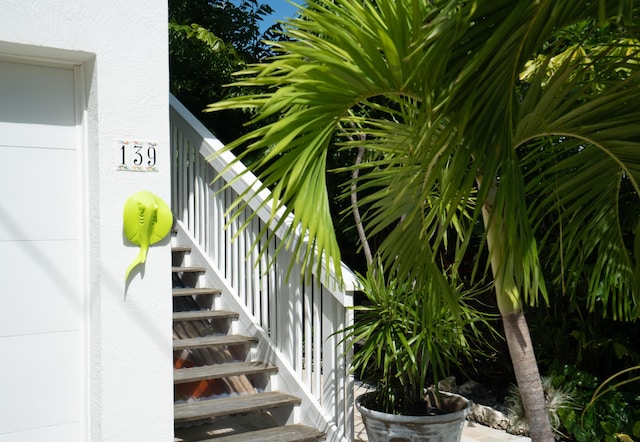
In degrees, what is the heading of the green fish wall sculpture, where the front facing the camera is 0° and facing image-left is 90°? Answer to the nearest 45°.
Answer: approximately 0°

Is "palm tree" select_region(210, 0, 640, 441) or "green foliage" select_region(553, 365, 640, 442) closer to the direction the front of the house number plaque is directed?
the palm tree

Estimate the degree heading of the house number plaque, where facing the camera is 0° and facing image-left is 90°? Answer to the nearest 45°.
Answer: approximately 0°

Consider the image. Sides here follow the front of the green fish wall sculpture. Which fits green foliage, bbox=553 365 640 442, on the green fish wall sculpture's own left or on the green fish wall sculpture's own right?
on the green fish wall sculpture's own left

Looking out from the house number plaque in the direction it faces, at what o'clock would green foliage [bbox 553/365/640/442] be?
The green foliage is roughly at 9 o'clock from the house number plaque.

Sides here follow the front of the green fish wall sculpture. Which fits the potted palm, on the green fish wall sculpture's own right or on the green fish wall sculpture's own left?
on the green fish wall sculpture's own left

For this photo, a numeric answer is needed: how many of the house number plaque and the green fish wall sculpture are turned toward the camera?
2

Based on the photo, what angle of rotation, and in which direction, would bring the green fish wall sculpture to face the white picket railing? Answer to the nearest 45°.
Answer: approximately 135° to its left

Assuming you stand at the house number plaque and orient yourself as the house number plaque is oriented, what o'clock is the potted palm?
The potted palm is roughly at 9 o'clock from the house number plaque.
